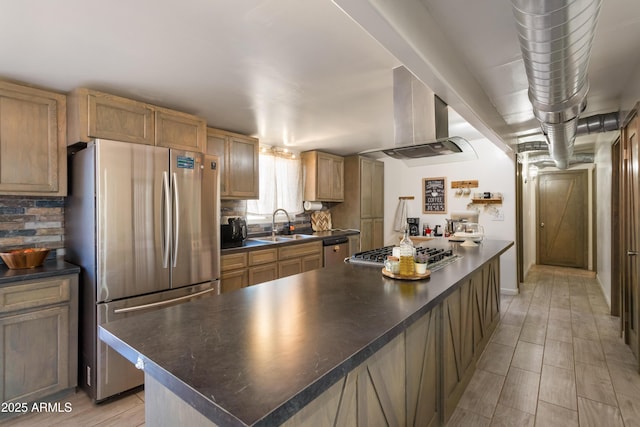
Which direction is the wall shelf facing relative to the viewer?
toward the camera

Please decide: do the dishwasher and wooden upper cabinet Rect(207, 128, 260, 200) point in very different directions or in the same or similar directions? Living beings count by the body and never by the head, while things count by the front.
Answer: same or similar directions

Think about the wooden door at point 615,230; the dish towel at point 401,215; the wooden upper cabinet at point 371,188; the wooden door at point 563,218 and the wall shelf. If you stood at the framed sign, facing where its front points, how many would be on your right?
2

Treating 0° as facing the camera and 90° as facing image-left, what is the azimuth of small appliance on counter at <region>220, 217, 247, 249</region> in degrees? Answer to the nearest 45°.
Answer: approximately 315°

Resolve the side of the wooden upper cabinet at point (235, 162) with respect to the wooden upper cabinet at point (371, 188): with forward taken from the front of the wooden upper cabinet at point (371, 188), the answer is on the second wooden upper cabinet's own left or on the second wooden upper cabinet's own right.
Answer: on the second wooden upper cabinet's own right

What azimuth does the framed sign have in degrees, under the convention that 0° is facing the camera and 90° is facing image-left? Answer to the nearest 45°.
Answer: approximately 0°

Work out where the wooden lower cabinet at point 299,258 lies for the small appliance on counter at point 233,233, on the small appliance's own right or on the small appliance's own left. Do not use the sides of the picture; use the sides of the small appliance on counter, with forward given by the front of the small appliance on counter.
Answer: on the small appliance's own left

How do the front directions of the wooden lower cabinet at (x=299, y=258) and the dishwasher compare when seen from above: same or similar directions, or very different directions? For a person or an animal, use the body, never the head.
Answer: same or similar directions

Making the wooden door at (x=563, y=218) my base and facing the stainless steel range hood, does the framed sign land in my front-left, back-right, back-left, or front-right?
front-right

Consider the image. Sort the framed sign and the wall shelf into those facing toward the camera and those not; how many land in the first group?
2

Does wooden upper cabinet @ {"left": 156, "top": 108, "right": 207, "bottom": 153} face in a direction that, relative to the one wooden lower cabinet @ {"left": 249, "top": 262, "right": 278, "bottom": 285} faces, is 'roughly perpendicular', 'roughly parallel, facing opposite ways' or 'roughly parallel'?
roughly parallel

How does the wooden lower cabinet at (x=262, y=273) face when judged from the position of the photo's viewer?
facing the viewer and to the right of the viewer

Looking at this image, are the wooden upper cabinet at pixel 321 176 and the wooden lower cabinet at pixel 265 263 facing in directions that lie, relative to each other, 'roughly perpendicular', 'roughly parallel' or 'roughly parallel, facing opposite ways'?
roughly parallel
